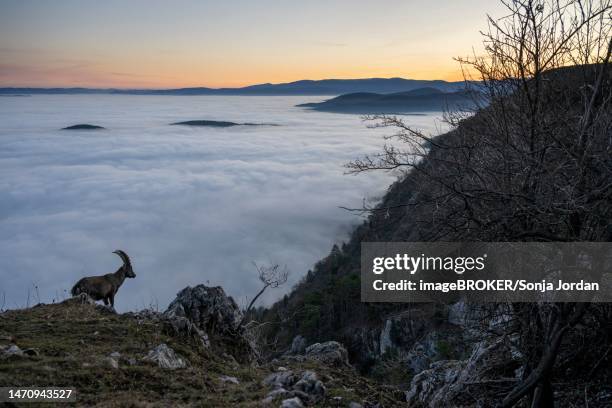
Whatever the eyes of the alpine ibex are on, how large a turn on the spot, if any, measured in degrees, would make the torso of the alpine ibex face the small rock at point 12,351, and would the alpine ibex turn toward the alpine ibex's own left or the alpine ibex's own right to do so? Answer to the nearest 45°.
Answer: approximately 90° to the alpine ibex's own right

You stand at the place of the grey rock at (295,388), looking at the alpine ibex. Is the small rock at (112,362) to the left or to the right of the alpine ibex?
left

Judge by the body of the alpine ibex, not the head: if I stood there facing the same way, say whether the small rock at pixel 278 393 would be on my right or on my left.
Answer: on my right

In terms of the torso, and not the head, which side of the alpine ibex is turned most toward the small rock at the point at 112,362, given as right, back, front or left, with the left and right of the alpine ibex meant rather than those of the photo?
right

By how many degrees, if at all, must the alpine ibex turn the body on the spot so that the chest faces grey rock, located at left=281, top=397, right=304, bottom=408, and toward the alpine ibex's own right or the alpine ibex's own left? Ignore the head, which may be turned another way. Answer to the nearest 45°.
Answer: approximately 90° to the alpine ibex's own right

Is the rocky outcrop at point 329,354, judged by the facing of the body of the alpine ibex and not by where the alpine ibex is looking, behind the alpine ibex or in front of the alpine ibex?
in front

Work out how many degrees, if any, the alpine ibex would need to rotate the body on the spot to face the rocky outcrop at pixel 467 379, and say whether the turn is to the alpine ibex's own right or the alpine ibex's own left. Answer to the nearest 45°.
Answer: approximately 45° to the alpine ibex's own right

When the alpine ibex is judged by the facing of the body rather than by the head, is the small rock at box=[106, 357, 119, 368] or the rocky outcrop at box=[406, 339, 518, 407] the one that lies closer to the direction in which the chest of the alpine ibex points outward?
the rocky outcrop

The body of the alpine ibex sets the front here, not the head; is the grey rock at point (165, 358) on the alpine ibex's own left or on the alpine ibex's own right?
on the alpine ibex's own right

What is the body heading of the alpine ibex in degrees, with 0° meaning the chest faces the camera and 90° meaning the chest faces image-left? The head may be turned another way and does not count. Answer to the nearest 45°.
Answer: approximately 270°
